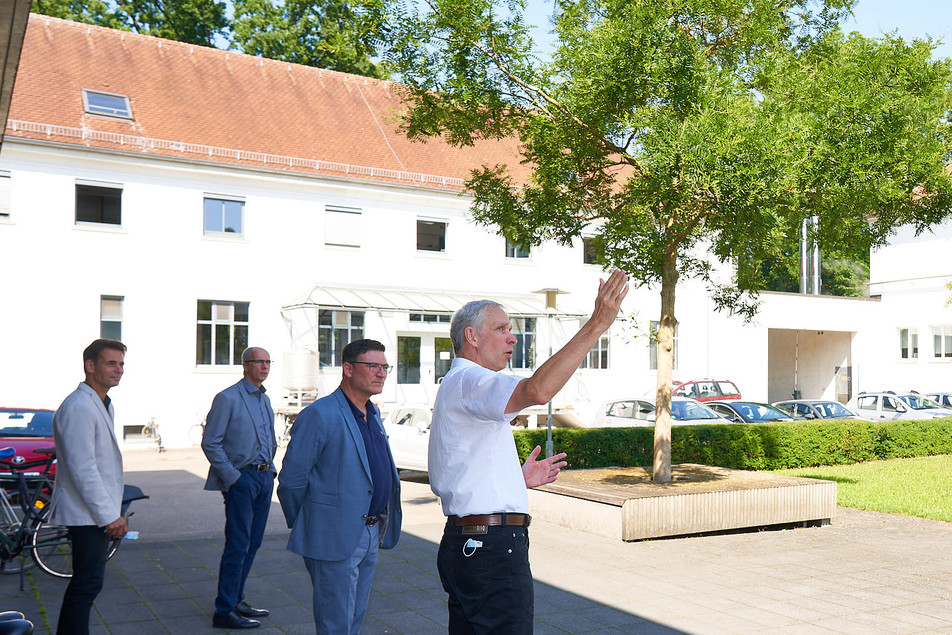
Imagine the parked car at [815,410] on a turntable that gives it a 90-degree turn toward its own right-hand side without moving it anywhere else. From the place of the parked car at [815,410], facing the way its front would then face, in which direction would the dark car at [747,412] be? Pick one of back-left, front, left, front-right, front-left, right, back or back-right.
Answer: front

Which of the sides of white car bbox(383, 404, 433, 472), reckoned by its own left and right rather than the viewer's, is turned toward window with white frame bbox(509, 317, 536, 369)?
left

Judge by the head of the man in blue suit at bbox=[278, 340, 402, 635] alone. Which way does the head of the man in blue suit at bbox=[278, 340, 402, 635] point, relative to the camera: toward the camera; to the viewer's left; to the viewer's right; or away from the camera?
to the viewer's right

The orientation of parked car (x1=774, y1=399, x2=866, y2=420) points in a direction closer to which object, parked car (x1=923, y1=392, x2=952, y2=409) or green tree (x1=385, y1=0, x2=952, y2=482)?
the green tree

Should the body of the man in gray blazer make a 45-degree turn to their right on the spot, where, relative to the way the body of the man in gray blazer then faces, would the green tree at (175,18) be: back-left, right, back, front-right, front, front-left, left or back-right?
back-left

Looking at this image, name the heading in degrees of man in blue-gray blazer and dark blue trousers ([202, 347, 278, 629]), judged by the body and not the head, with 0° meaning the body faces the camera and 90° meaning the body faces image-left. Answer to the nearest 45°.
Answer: approximately 315°

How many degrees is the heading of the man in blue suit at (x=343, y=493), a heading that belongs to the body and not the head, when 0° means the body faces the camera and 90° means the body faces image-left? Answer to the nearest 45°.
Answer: approximately 315°

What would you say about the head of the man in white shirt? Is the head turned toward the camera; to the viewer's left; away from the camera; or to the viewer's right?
to the viewer's right

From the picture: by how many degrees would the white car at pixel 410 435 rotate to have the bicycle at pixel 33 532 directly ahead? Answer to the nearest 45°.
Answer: approximately 90° to its right

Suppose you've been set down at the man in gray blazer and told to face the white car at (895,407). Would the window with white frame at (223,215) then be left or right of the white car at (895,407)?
left

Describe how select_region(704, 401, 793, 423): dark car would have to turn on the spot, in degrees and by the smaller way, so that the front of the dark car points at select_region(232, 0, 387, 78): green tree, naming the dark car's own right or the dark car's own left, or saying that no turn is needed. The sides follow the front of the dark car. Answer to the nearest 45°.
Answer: approximately 180°

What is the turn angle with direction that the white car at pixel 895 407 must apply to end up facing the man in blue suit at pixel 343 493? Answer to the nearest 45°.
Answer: approximately 45° to its right

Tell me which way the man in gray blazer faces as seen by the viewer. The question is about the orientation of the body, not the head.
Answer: to the viewer's right
